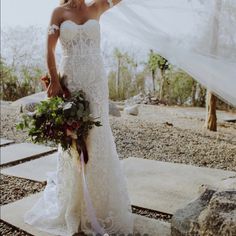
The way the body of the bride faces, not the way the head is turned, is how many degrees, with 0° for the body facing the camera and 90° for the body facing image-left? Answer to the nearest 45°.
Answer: approximately 0°

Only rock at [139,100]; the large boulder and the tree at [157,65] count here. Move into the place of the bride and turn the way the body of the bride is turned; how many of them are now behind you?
2

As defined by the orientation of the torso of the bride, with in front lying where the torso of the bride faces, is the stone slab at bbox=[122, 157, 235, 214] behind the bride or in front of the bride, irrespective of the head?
behind

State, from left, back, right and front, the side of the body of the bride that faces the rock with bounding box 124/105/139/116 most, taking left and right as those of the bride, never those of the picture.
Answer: back

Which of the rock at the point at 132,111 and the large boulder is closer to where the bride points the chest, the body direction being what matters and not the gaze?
the large boulder

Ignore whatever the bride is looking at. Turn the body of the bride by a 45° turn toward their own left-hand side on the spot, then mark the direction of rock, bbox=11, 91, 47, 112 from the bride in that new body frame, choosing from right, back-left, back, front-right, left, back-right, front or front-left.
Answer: back-left

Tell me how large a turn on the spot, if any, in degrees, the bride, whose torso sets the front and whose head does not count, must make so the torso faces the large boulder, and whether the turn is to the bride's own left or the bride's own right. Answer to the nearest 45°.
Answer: approximately 45° to the bride's own left

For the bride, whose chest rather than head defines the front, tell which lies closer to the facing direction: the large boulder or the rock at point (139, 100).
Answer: the large boulder

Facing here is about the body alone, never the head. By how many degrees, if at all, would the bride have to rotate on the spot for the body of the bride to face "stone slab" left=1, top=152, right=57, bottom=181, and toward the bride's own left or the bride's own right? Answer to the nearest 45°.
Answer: approximately 180°

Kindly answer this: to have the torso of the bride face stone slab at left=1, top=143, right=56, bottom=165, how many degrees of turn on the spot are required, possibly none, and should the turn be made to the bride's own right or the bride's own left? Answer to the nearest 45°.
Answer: approximately 180°
